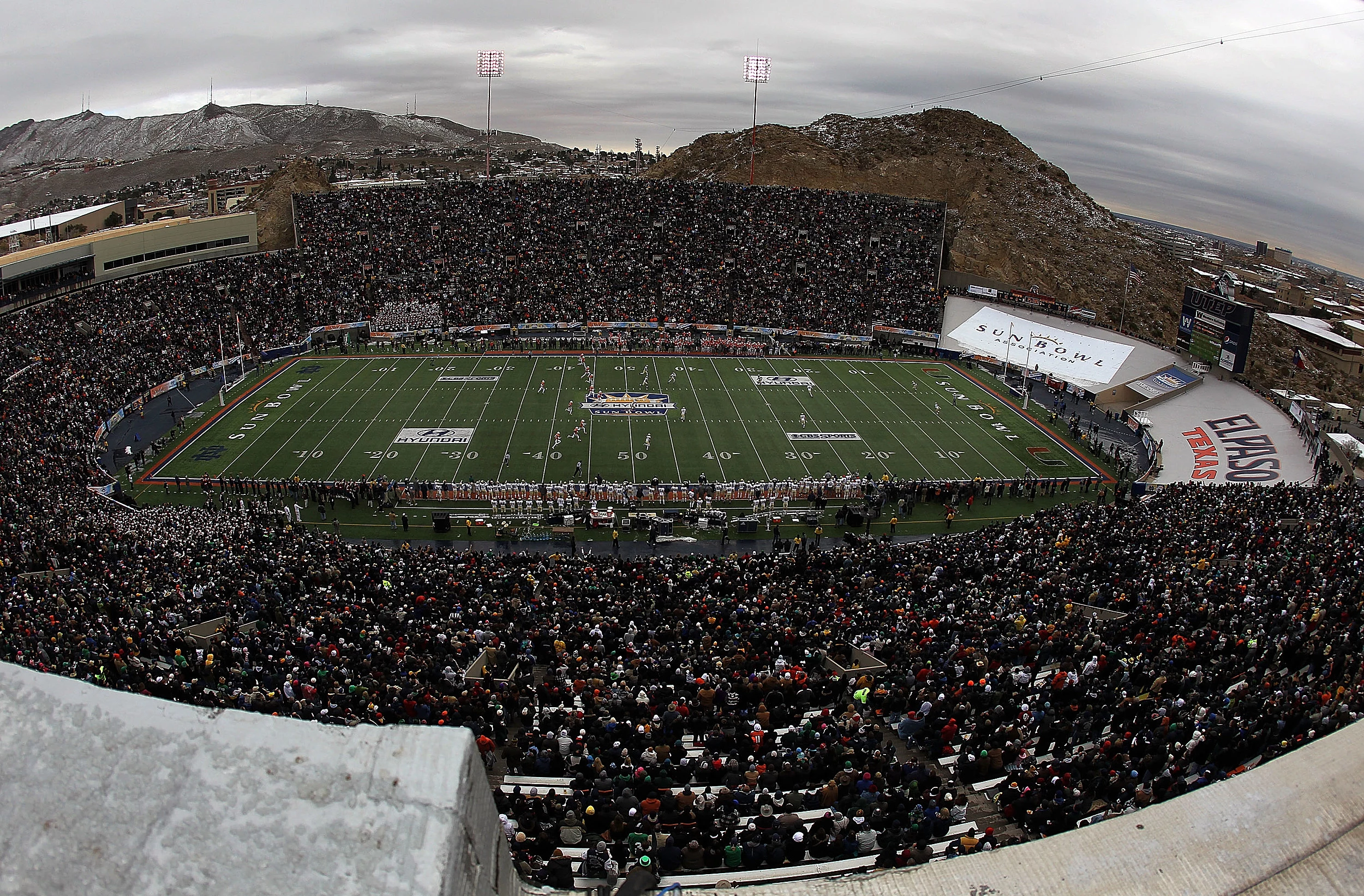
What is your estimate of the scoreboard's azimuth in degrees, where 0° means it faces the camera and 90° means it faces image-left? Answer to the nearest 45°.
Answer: approximately 45°
